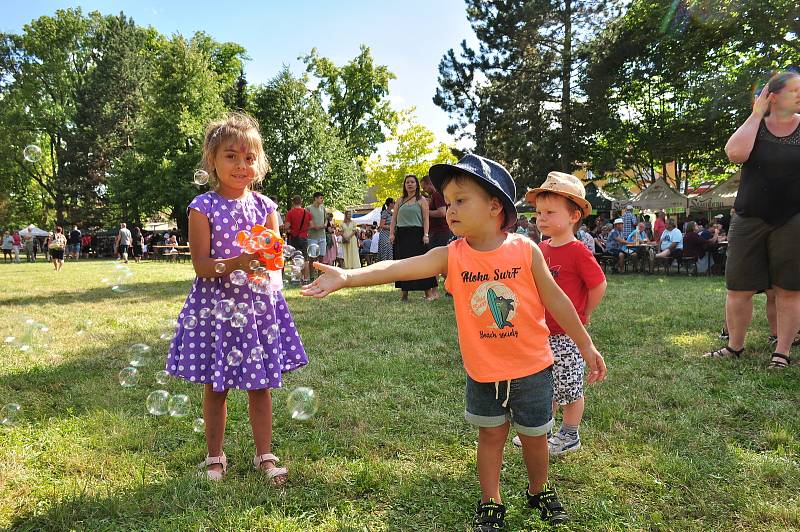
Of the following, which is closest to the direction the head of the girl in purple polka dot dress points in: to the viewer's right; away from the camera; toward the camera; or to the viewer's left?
toward the camera

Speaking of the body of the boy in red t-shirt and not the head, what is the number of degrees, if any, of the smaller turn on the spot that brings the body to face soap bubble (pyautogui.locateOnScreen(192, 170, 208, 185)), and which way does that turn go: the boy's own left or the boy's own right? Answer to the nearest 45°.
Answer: approximately 45° to the boy's own right

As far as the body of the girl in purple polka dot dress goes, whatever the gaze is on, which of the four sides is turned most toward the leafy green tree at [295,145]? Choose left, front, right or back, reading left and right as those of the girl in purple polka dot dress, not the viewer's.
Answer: back

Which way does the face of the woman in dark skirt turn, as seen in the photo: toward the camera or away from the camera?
toward the camera

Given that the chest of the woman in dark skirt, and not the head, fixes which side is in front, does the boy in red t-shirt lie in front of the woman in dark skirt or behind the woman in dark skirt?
in front

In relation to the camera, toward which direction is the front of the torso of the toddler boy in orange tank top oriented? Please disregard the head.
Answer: toward the camera

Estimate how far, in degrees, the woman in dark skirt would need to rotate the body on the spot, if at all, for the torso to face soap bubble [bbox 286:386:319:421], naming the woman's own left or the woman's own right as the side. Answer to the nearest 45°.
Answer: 0° — they already face it

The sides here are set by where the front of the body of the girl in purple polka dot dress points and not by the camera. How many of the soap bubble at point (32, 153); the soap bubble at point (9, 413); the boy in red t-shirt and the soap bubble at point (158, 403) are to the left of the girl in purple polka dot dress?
1

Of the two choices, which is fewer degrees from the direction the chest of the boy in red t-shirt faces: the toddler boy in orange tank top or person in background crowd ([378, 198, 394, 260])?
the toddler boy in orange tank top

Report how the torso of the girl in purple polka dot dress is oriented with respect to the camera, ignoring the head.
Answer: toward the camera

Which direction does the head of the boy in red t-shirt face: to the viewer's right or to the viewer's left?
to the viewer's left

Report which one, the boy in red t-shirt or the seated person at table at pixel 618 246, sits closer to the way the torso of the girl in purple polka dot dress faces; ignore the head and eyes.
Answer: the boy in red t-shirt
